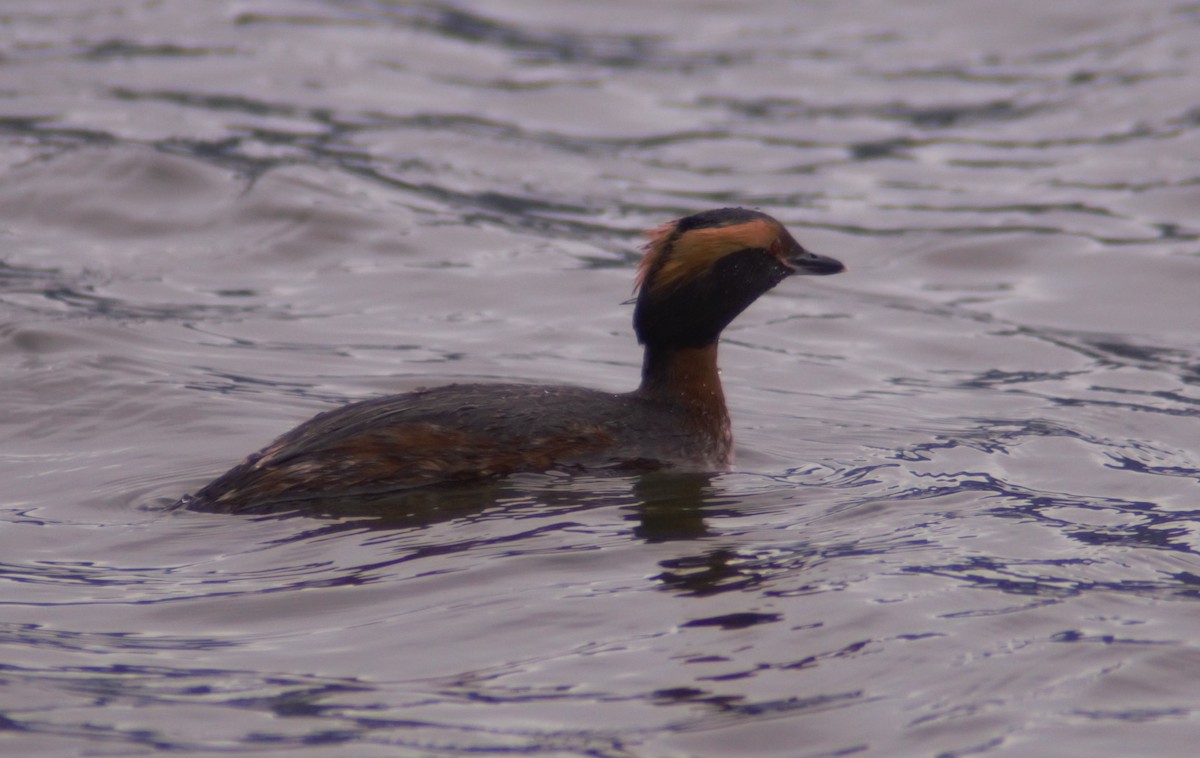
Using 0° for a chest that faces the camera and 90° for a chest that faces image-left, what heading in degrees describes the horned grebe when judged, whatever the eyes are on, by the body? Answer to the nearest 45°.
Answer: approximately 270°
